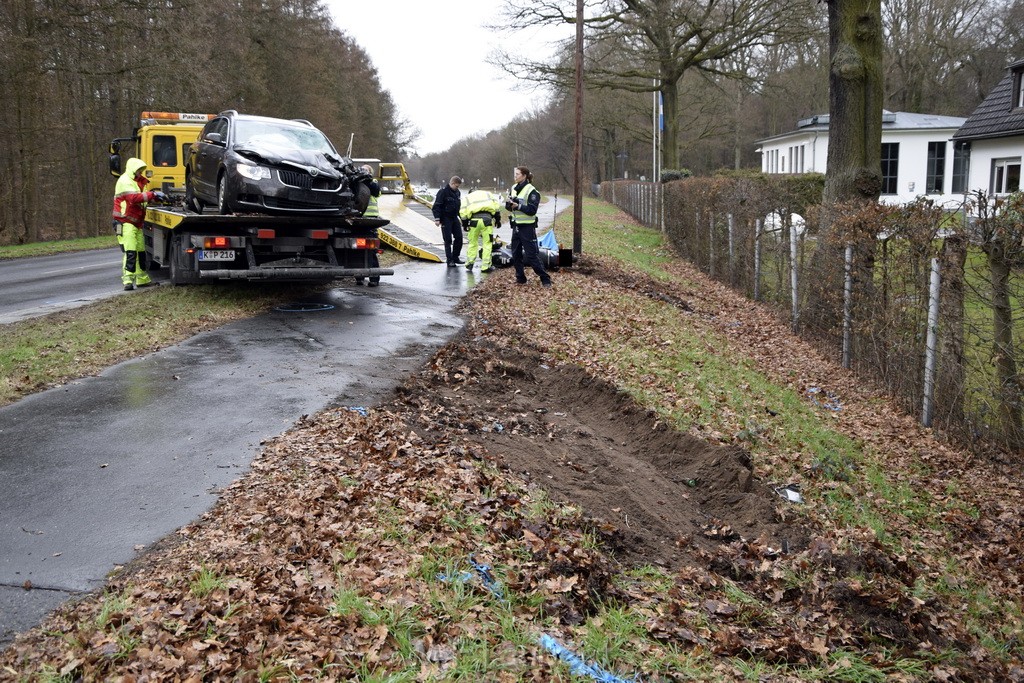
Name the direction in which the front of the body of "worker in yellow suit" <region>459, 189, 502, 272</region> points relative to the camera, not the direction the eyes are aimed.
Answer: away from the camera

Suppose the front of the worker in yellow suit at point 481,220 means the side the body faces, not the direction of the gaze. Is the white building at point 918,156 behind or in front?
in front

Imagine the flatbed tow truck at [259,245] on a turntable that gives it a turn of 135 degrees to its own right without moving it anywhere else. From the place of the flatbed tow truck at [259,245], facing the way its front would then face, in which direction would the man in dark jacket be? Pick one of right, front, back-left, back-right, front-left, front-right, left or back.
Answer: front-left

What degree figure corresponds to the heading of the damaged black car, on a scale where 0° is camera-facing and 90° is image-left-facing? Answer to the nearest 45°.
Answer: approximately 315°

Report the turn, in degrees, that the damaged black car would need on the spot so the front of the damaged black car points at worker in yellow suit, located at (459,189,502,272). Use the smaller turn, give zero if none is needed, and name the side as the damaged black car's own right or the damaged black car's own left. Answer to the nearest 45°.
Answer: approximately 90° to the damaged black car's own left

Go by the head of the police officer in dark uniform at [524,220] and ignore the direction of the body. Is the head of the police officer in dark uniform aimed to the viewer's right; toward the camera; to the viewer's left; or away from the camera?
to the viewer's left

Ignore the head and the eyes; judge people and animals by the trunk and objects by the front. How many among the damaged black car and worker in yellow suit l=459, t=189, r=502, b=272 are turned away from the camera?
1

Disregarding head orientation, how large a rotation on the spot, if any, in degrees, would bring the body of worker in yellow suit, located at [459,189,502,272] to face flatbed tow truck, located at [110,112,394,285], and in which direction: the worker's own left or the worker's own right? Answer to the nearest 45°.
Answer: approximately 135° to the worker's own left

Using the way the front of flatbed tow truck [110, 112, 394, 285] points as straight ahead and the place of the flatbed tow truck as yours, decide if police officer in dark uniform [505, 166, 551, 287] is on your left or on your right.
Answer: on your right

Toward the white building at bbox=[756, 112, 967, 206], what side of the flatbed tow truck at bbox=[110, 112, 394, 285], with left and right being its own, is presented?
right
